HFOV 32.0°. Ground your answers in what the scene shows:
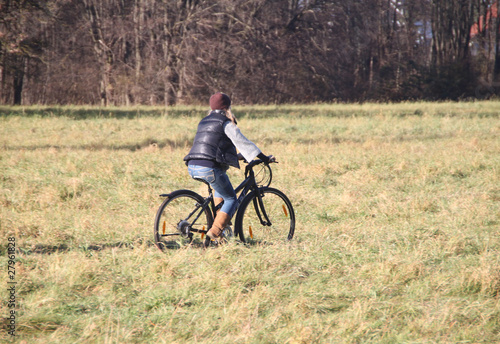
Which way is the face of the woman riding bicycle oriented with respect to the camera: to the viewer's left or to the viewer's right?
to the viewer's right

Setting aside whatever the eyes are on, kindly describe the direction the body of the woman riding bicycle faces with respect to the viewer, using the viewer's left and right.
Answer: facing away from the viewer and to the right of the viewer
